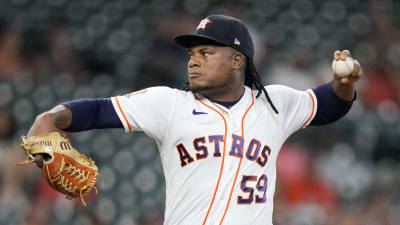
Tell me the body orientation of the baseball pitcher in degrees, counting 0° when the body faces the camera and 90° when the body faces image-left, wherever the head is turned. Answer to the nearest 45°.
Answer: approximately 0°
